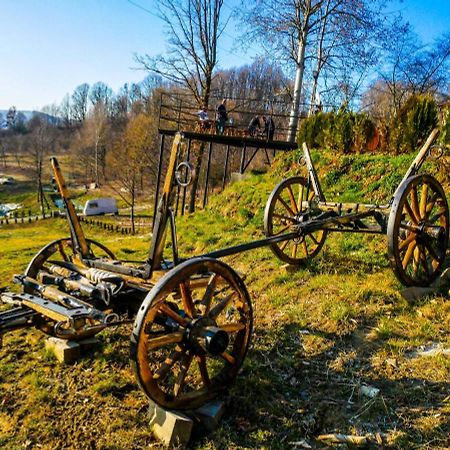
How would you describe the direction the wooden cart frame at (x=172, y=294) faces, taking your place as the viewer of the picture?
facing the viewer and to the left of the viewer

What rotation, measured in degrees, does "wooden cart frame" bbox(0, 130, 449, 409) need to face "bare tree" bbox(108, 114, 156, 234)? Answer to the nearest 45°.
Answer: approximately 135° to its right

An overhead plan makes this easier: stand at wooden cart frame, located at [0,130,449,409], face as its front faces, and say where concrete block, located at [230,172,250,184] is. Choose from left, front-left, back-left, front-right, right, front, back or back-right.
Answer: back-right

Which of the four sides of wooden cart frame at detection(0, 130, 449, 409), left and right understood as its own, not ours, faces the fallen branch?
left

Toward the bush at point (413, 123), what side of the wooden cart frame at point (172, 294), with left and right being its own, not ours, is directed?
back

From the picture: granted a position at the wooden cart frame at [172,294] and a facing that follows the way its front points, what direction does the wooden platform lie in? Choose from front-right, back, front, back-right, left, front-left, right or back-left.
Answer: back-right
